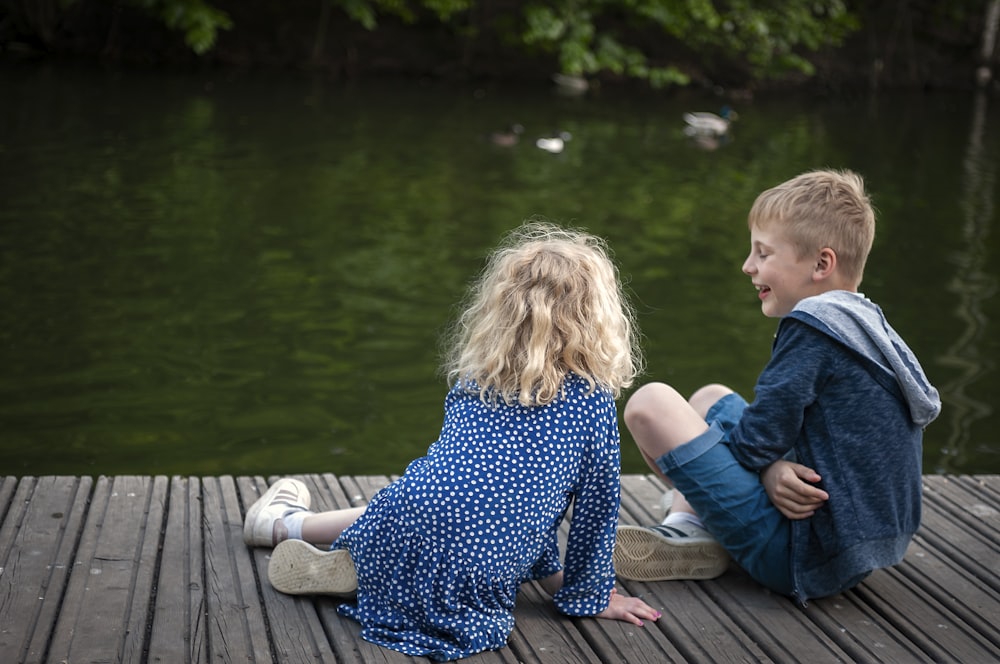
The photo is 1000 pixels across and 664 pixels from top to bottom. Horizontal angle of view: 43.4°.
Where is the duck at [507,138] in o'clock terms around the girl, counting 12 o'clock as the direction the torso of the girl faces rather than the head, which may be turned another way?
The duck is roughly at 12 o'clock from the girl.

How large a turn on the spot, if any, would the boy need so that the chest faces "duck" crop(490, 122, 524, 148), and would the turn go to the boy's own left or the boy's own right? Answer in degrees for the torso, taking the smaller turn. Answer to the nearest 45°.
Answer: approximately 90° to the boy's own right

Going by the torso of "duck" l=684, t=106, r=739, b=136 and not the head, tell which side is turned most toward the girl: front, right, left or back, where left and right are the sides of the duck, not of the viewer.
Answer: right

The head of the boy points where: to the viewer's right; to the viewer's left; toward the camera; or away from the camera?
to the viewer's left

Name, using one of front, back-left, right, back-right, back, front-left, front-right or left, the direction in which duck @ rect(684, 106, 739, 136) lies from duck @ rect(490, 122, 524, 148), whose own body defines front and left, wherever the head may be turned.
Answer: front-left

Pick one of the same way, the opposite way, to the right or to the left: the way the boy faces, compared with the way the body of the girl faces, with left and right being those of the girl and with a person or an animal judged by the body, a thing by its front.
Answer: to the left

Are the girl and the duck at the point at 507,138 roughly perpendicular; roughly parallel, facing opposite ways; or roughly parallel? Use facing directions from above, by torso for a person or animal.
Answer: roughly perpendicular

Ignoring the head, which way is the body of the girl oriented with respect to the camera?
away from the camera

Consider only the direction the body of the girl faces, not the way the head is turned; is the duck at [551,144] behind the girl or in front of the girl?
in front

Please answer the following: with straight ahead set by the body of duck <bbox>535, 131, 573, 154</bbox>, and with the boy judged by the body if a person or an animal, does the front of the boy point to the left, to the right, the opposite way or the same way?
the opposite way

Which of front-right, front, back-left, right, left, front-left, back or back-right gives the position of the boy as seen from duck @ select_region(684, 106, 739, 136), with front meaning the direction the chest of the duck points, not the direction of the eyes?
right

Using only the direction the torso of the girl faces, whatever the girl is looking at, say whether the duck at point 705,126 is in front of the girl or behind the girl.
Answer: in front

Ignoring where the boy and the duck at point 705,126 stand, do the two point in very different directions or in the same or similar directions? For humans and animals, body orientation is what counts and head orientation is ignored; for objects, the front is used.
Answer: very different directions

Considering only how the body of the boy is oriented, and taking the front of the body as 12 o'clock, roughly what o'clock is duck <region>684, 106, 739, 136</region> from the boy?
The duck is roughly at 3 o'clock from the boy.
